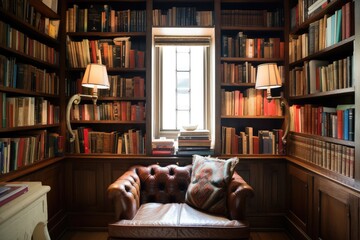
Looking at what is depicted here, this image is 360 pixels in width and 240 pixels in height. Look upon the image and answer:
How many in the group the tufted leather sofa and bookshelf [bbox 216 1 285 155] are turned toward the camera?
2

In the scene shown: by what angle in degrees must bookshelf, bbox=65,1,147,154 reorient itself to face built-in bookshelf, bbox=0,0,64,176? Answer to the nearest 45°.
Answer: approximately 45° to its right

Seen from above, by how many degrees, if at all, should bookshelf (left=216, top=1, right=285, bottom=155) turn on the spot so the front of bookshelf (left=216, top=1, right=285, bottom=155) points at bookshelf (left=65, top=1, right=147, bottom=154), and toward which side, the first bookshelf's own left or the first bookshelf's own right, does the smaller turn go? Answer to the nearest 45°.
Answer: approximately 90° to the first bookshelf's own right

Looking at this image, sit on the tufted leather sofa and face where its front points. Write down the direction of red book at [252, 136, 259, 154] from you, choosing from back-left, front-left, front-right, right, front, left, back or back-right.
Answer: back-left

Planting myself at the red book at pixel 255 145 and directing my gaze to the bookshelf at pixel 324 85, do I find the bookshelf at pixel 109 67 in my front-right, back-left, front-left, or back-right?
back-right

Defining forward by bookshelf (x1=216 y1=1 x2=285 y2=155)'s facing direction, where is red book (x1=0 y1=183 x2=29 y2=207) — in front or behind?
in front

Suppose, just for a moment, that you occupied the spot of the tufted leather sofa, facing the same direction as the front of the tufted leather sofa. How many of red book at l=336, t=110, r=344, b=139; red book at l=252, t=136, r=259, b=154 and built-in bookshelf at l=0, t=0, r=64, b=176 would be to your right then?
1

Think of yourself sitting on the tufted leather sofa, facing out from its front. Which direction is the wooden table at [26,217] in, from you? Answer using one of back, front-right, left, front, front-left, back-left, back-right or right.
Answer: front-right

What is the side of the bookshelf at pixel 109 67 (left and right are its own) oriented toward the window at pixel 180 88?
left

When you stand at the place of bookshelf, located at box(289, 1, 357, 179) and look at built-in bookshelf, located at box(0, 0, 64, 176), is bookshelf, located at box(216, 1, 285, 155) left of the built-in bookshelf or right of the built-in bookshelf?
right

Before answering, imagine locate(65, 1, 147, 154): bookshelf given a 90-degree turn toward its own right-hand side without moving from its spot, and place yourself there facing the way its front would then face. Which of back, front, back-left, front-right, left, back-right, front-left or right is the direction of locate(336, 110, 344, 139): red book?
back-left

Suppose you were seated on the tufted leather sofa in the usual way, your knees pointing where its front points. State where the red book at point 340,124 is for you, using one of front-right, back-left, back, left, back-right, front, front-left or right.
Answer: left

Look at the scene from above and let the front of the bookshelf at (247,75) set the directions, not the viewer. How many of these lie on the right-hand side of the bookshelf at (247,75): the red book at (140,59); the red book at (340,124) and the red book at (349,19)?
1

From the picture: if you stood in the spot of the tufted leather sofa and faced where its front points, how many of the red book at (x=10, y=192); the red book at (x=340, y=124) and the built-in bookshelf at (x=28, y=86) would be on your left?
1

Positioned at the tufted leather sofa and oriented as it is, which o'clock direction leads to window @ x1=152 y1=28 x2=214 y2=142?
The window is roughly at 6 o'clock from the tufted leather sofa.

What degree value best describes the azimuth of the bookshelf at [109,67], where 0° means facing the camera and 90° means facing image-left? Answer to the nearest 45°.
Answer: approximately 0°
